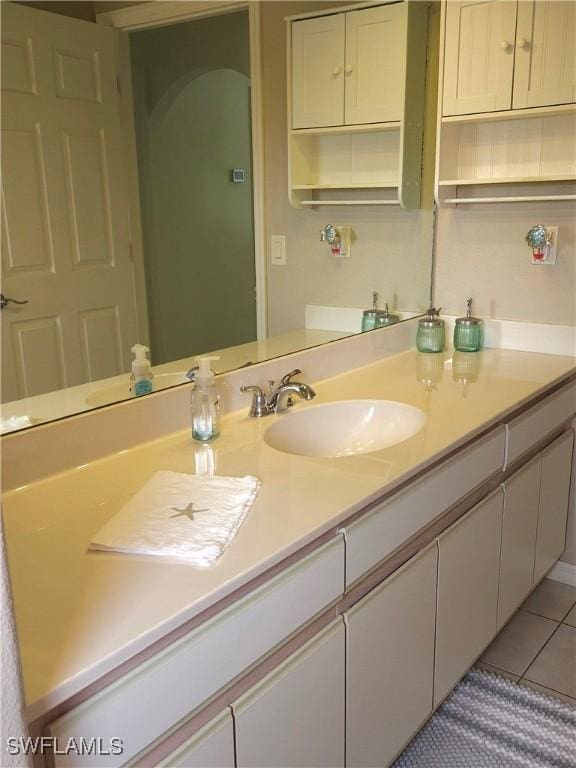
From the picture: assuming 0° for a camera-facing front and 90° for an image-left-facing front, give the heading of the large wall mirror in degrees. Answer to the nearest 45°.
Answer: approximately 315°

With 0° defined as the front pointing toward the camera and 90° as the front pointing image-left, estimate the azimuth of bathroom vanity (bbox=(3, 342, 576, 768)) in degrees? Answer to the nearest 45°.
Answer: approximately 315°

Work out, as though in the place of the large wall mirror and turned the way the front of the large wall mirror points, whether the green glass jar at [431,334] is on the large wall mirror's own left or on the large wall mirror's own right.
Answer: on the large wall mirror's own left

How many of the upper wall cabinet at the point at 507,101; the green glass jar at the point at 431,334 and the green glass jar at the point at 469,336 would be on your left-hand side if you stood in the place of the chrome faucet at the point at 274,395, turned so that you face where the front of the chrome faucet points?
3

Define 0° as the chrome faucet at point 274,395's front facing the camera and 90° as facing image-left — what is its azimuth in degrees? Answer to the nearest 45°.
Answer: approximately 315°

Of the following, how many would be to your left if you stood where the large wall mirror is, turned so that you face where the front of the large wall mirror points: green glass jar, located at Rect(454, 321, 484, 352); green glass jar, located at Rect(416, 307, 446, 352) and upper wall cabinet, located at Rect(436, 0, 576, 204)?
3
